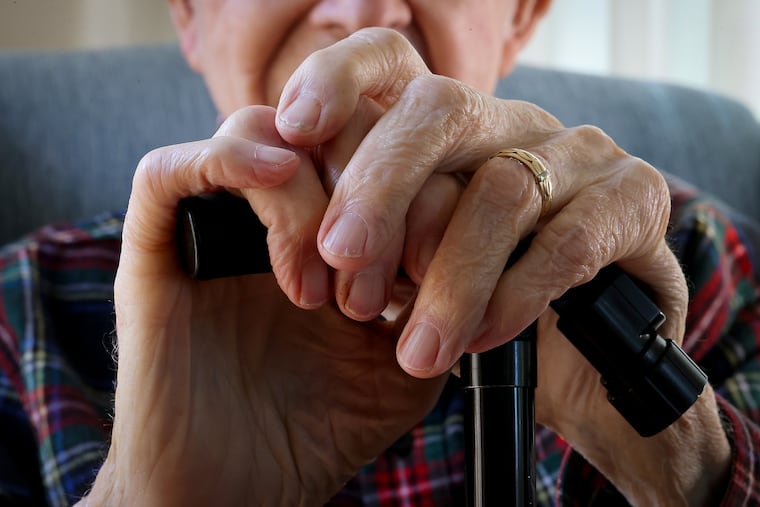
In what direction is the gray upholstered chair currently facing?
toward the camera
